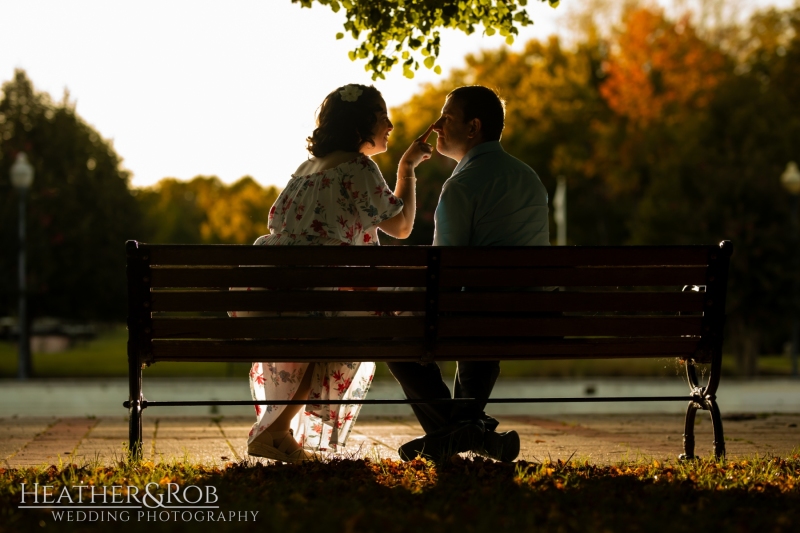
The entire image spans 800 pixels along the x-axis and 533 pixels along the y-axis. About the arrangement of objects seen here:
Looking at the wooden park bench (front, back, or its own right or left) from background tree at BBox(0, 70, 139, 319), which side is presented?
front

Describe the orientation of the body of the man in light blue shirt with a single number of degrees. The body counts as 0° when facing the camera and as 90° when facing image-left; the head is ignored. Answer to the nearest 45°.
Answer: approximately 135°

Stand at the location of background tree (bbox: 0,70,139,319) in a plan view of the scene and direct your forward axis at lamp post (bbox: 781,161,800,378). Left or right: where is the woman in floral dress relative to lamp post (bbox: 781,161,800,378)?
right

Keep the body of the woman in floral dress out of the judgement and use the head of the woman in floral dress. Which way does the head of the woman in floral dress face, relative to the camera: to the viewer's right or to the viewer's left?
to the viewer's right

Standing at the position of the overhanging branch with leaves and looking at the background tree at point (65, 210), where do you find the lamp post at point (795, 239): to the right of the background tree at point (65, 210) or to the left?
right

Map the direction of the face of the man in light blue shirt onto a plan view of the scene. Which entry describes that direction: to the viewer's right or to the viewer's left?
to the viewer's left

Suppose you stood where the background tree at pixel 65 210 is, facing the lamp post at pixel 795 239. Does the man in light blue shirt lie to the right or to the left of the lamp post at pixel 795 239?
right

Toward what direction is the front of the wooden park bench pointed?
away from the camera
